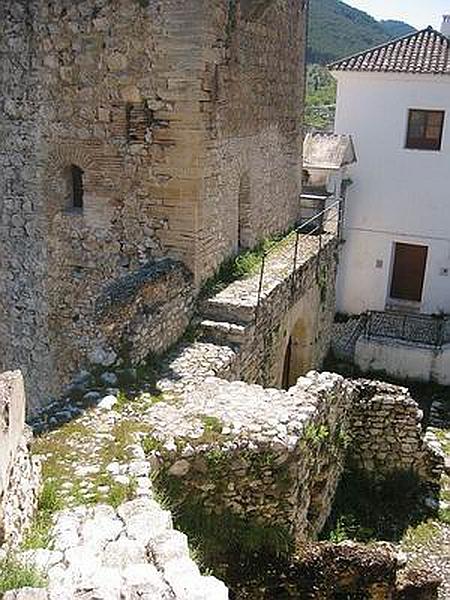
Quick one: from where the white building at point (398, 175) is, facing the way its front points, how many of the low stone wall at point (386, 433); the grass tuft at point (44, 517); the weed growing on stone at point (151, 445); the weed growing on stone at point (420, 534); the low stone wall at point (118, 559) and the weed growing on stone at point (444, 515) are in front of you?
6

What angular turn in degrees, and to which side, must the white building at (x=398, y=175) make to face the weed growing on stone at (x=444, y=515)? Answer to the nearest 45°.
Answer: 0° — it already faces it

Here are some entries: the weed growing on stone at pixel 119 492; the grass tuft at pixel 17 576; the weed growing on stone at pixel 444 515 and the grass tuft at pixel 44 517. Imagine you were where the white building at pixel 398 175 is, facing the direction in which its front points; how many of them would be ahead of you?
4

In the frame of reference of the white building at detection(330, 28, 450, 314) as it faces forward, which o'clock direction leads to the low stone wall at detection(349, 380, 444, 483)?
The low stone wall is roughly at 12 o'clock from the white building.

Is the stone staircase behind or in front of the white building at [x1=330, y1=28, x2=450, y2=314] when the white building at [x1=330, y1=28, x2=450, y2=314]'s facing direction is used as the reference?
in front

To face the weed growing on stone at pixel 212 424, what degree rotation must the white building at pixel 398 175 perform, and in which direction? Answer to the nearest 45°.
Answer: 0° — it already faces it

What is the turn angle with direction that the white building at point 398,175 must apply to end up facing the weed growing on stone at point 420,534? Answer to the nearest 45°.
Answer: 0° — it already faces it

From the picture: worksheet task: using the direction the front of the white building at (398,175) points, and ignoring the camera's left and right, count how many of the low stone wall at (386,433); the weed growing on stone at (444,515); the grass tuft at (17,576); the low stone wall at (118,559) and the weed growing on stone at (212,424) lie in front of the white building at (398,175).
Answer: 5

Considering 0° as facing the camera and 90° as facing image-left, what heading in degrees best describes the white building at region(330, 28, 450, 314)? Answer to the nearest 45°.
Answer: approximately 0°

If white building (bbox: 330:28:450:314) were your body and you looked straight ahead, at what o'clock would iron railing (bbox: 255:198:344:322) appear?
The iron railing is roughly at 1 o'clock from the white building.

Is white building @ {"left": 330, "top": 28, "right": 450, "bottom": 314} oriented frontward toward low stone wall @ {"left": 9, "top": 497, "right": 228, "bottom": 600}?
yes

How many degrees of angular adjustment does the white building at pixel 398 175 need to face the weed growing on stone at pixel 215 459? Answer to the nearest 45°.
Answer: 0° — it already faces it

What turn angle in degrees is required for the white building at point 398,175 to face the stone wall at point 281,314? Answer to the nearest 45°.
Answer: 0° — it already faces it
